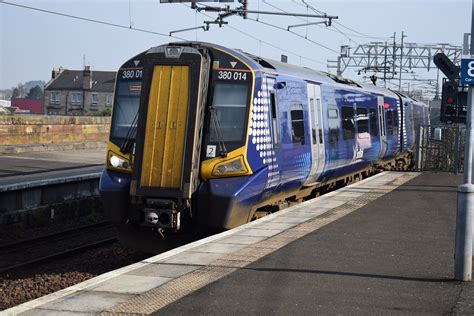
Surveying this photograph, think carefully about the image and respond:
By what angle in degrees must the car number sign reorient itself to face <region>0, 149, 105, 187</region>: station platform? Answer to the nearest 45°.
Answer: approximately 135° to its right

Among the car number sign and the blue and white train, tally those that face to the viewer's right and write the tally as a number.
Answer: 0

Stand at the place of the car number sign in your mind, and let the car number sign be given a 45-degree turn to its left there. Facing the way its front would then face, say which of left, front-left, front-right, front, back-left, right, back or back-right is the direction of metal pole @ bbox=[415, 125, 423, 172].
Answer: back-left

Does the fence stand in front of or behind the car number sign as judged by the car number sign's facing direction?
behind

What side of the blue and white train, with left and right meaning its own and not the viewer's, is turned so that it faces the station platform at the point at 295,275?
left

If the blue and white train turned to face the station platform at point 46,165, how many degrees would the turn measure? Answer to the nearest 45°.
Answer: approximately 90° to its right

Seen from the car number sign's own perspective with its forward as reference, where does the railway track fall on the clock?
The railway track is roughly at 4 o'clock from the car number sign.

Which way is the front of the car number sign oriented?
toward the camera

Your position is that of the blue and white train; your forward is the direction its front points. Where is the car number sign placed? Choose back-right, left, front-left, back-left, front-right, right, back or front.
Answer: left

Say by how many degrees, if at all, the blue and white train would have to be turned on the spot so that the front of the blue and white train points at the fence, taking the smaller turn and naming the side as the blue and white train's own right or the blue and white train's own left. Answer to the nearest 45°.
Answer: approximately 180°

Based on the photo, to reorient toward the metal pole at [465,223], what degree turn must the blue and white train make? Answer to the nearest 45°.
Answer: approximately 90° to its left

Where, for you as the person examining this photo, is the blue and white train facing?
facing the viewer and to the left of the viewer

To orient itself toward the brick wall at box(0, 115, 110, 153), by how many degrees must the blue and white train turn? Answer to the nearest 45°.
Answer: approximately 90° to its right
